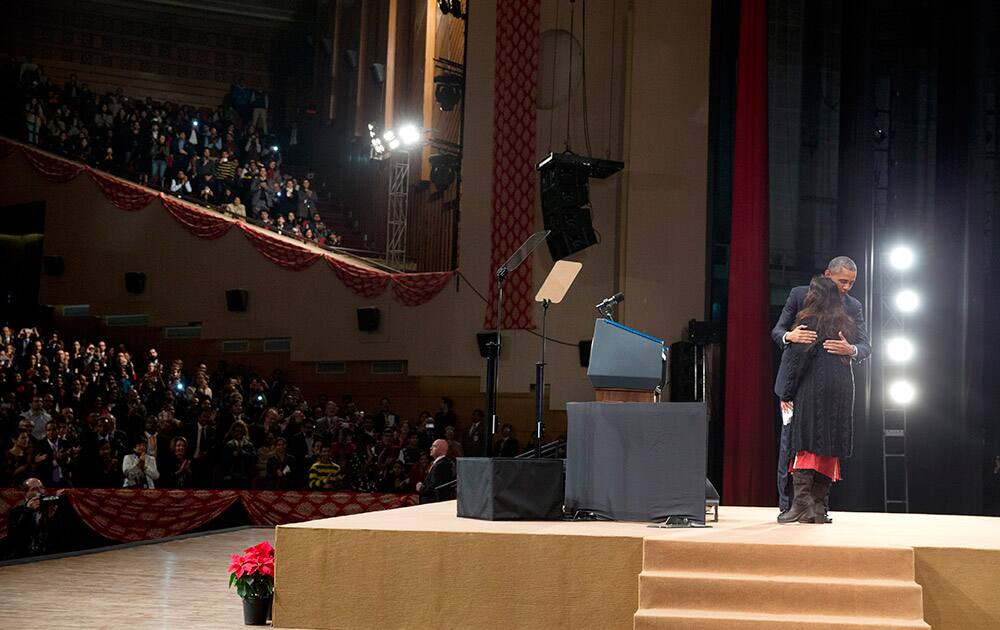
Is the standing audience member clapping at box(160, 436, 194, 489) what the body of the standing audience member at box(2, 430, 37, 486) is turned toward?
no

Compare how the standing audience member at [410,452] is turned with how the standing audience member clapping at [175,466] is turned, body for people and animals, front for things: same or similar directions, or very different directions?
same or similar directions

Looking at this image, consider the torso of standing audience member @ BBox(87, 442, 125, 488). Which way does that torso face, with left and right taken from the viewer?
facing the viewer and to the right of the viewer

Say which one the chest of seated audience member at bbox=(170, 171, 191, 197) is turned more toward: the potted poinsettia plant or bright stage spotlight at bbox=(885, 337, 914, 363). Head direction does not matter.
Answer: the bright stage spotlight

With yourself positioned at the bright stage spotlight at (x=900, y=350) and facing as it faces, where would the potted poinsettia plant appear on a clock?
The potted poinsettia plant is roughly at 1 o'clock from the bright stage spotlight.

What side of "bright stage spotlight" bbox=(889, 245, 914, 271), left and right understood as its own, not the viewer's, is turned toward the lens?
front

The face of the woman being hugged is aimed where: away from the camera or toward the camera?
away from the camera

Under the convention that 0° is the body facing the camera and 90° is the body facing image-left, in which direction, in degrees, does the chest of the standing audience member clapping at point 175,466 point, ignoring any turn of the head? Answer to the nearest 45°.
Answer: approximately 315°

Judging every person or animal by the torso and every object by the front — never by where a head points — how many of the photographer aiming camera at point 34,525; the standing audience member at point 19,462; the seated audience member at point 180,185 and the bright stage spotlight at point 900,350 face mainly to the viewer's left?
0

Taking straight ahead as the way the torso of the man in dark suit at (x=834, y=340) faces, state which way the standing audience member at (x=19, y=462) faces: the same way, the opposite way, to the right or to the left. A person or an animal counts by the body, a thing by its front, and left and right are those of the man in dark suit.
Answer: to the left

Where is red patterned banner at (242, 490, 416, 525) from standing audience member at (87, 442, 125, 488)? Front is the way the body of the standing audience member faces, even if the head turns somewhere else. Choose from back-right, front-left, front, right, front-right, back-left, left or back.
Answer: front-left

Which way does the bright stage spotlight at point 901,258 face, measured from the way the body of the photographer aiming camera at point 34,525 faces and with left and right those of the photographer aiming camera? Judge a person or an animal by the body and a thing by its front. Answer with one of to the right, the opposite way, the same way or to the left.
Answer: to the right

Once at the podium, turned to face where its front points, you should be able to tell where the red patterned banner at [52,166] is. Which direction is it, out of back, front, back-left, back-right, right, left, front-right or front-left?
front-right

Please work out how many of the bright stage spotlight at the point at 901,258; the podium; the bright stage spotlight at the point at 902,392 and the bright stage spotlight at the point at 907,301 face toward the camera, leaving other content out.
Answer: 3

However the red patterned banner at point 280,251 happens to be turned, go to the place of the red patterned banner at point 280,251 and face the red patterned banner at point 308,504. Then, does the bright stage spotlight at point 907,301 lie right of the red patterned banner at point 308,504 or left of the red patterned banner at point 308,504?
left

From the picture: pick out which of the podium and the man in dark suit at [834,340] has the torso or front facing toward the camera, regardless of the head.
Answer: the man in dark suit

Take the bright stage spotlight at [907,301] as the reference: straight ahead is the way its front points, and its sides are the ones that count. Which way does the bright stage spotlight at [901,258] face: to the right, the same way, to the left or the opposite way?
the same way

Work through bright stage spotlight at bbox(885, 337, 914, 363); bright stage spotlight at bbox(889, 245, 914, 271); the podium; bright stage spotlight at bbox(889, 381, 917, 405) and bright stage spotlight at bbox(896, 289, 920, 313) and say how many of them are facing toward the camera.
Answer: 4

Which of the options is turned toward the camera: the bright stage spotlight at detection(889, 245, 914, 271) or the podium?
the bright stage spotlight
